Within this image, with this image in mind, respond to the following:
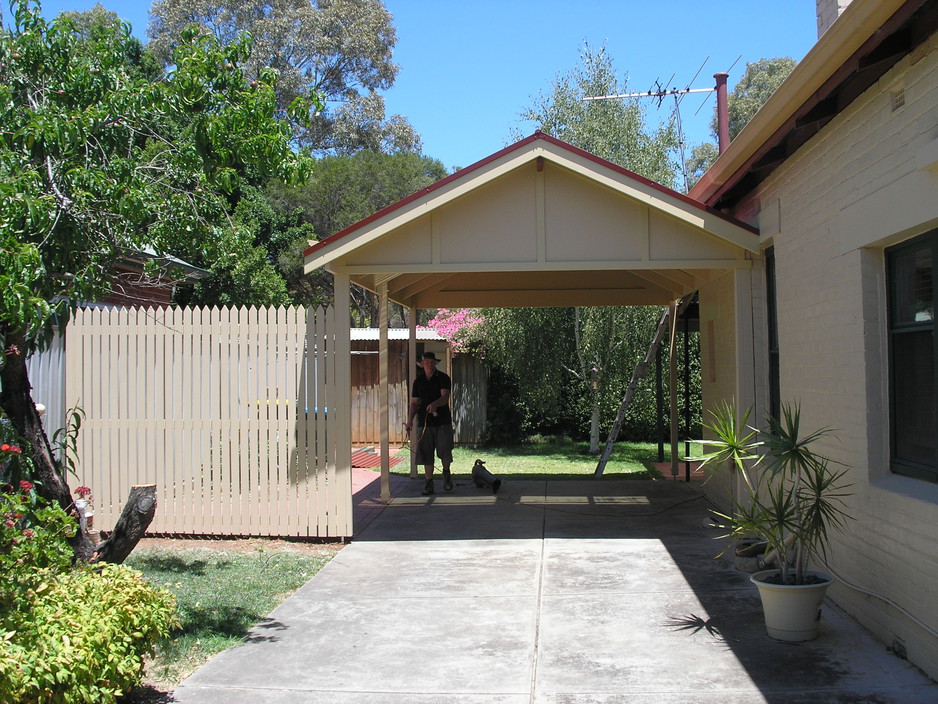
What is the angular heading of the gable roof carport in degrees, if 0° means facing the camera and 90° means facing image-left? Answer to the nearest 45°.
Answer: approximately 0°

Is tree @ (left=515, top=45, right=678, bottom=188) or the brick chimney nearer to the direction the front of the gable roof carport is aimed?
the brick chimney

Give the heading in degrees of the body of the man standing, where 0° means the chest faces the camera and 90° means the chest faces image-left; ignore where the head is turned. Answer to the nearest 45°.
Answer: approximately 0°

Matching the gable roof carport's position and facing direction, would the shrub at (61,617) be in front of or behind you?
in front

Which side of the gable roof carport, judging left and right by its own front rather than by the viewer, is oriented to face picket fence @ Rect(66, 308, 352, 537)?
right

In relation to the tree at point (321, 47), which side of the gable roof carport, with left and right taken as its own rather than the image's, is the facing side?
back

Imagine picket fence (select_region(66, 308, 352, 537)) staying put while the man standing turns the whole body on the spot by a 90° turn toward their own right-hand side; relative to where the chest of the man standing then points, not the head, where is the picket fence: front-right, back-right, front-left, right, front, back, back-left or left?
front-left

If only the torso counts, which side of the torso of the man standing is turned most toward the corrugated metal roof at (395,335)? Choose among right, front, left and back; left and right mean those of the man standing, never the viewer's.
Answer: back

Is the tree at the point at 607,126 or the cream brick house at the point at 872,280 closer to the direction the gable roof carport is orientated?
the cream brick house

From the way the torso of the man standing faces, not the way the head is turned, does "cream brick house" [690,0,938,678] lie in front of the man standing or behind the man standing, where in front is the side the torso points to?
in front

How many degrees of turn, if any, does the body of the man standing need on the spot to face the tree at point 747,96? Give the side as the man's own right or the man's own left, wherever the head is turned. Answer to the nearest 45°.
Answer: approximately 135° to the man's own left

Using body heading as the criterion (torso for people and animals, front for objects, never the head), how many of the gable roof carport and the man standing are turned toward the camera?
2
